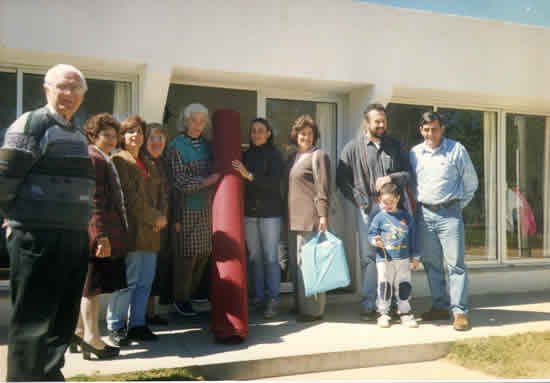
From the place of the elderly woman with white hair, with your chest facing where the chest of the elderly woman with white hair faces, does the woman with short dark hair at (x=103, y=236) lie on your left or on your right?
on your right

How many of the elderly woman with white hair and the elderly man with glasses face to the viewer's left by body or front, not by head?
0

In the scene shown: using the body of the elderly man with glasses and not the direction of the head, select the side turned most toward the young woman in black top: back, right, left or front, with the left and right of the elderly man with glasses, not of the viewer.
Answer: left

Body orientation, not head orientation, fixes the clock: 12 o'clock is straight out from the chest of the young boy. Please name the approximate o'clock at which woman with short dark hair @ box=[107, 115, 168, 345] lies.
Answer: The woman with short dark hair is roughly at 2 o'clock from the young boy.

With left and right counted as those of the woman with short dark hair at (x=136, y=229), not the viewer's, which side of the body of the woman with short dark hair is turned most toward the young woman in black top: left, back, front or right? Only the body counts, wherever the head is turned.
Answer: left

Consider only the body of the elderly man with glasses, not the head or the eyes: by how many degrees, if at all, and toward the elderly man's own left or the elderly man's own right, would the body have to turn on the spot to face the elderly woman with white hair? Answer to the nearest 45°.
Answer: approximately 90° to the elderly man's own left

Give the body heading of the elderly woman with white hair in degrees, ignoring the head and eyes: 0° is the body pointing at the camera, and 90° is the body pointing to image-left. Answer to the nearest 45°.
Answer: approximately 315°

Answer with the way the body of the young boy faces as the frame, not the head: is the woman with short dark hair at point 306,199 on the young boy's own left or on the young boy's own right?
on the young boy's own right

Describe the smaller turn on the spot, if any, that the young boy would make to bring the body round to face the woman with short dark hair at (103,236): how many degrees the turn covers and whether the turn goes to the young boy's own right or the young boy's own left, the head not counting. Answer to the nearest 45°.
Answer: approximately 45° to the young boy's own right

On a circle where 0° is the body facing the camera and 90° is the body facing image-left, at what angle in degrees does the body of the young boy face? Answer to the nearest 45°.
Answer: approximately 0°
